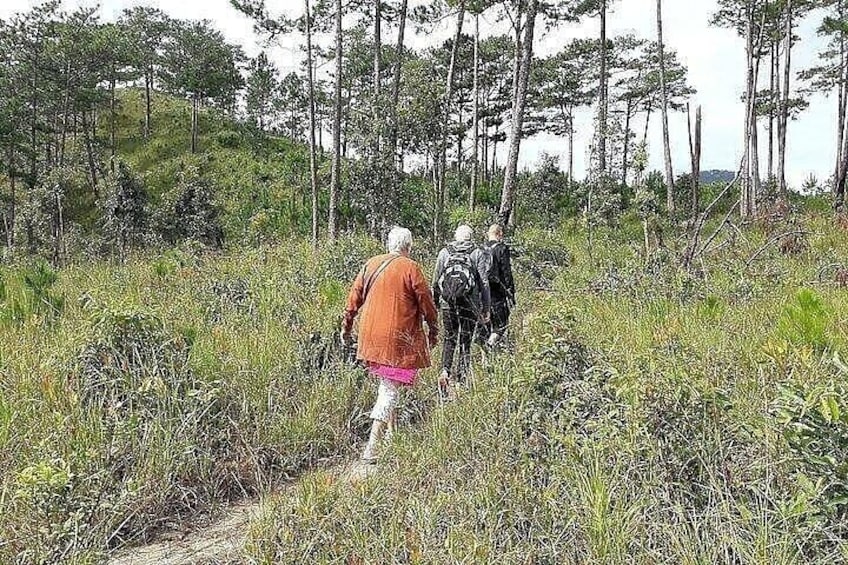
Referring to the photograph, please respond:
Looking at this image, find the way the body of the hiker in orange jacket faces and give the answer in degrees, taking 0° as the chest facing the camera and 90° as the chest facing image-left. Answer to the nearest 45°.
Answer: approximately 180°

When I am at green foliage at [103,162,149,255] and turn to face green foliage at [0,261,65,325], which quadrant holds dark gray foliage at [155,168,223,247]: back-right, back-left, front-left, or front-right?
back-left

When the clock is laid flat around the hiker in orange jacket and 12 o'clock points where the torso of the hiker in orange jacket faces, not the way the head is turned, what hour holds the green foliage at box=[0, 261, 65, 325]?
The green foliage is roughly at 10 o'clock from the hiker in orange jacket.

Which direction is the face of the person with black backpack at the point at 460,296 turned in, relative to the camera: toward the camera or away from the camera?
away from the camera

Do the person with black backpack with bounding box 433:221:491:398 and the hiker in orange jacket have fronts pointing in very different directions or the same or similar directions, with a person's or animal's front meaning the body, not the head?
same or similar directions

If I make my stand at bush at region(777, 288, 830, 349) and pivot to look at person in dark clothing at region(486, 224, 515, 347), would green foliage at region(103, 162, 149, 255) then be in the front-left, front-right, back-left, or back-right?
front-right

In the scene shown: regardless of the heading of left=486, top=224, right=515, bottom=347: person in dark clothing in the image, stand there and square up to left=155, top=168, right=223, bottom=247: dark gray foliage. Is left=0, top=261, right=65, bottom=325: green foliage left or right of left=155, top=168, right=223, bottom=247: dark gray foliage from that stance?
left

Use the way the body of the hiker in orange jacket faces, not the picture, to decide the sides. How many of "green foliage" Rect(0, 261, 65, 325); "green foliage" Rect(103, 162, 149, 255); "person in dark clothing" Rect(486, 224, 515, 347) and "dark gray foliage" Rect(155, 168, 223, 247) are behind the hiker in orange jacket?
0

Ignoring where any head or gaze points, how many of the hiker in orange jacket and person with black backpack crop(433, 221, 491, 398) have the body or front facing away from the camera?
2

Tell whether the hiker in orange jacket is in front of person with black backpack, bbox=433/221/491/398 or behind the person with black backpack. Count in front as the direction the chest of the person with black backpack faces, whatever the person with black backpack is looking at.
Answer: behind

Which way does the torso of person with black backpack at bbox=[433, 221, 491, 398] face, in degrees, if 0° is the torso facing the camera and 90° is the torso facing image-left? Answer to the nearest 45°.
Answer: approximately 180°

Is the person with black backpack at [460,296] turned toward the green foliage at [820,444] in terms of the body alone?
no

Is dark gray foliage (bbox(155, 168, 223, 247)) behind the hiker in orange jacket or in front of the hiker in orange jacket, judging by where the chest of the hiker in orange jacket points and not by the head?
in front

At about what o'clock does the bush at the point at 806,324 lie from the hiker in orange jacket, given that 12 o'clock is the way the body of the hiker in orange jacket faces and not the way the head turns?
The bush is roughly at 3 o'clock from the hiker in orange jacket.

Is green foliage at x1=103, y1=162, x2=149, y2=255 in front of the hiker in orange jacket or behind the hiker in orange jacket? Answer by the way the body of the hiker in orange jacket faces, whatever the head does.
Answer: in front

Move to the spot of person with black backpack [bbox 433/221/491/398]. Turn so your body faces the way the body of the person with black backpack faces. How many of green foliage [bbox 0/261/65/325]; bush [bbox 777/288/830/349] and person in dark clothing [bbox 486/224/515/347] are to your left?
1
